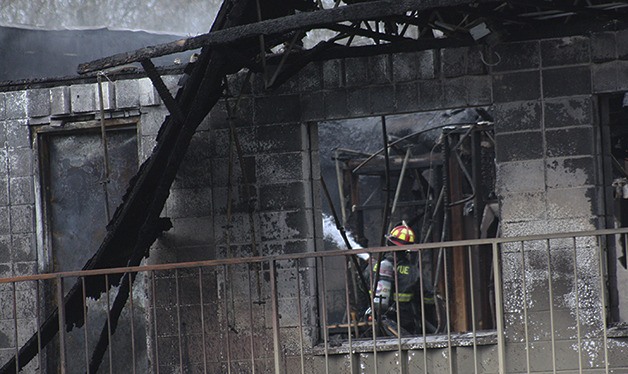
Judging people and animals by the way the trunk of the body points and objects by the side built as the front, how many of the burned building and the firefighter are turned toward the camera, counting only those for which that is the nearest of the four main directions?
1

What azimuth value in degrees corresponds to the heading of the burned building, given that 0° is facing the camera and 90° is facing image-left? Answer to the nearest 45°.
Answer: approximately 0°
